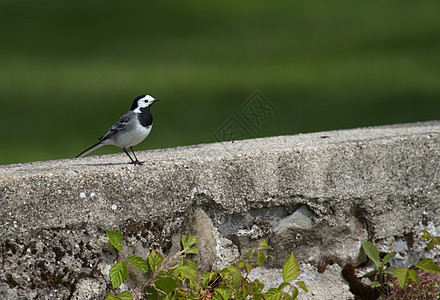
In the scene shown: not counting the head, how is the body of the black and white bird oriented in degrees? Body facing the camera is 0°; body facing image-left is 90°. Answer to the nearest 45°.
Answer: approximately 270°

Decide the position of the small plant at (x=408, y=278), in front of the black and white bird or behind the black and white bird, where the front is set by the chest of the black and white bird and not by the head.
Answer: in front
